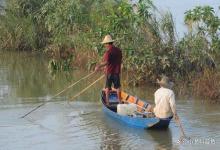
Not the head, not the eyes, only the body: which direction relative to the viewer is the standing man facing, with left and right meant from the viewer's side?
facing away from the viewer and to the left of the viewer

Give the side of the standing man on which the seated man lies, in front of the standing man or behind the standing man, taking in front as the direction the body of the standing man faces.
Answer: behind
